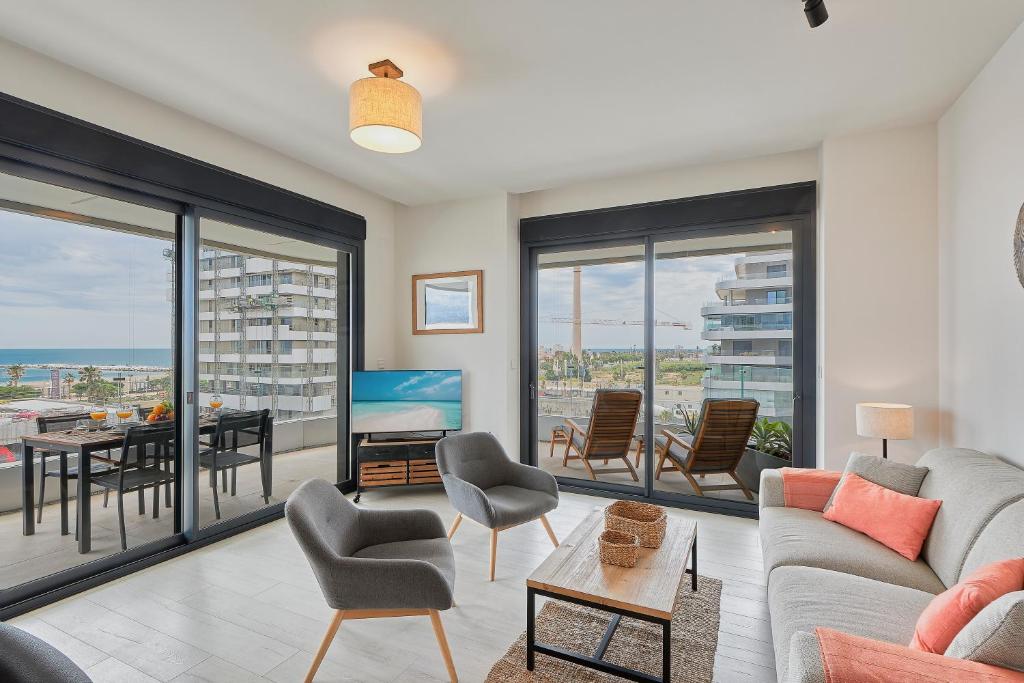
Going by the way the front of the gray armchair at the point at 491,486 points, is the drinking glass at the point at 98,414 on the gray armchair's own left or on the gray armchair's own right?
on the gray armchair's own right

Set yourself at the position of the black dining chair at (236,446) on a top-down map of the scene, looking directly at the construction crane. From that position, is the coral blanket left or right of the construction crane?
right

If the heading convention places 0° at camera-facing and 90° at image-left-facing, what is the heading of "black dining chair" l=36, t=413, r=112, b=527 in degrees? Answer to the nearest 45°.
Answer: approximately 315°

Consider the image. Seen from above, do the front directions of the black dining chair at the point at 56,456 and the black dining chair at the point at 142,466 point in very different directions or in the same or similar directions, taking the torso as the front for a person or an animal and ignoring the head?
very different directions

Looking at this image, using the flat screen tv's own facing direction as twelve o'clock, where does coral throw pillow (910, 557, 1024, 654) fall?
The coral throw pillow is roughly at 11 o'clock from the flat screen tv.

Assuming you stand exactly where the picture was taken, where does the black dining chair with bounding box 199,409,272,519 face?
facing away from the viewer and to the left of the viewer

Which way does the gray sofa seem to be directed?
to the viewer's left

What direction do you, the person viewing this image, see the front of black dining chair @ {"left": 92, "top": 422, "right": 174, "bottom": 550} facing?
facing away from the viewer and to the left of the viewer

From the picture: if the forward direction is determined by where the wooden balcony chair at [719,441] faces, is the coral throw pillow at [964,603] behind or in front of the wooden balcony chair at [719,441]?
behind

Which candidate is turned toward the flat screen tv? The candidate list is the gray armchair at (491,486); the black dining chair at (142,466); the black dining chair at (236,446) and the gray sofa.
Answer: the gray sofa

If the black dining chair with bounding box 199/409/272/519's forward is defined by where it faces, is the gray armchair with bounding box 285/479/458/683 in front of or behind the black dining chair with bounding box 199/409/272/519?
behind
